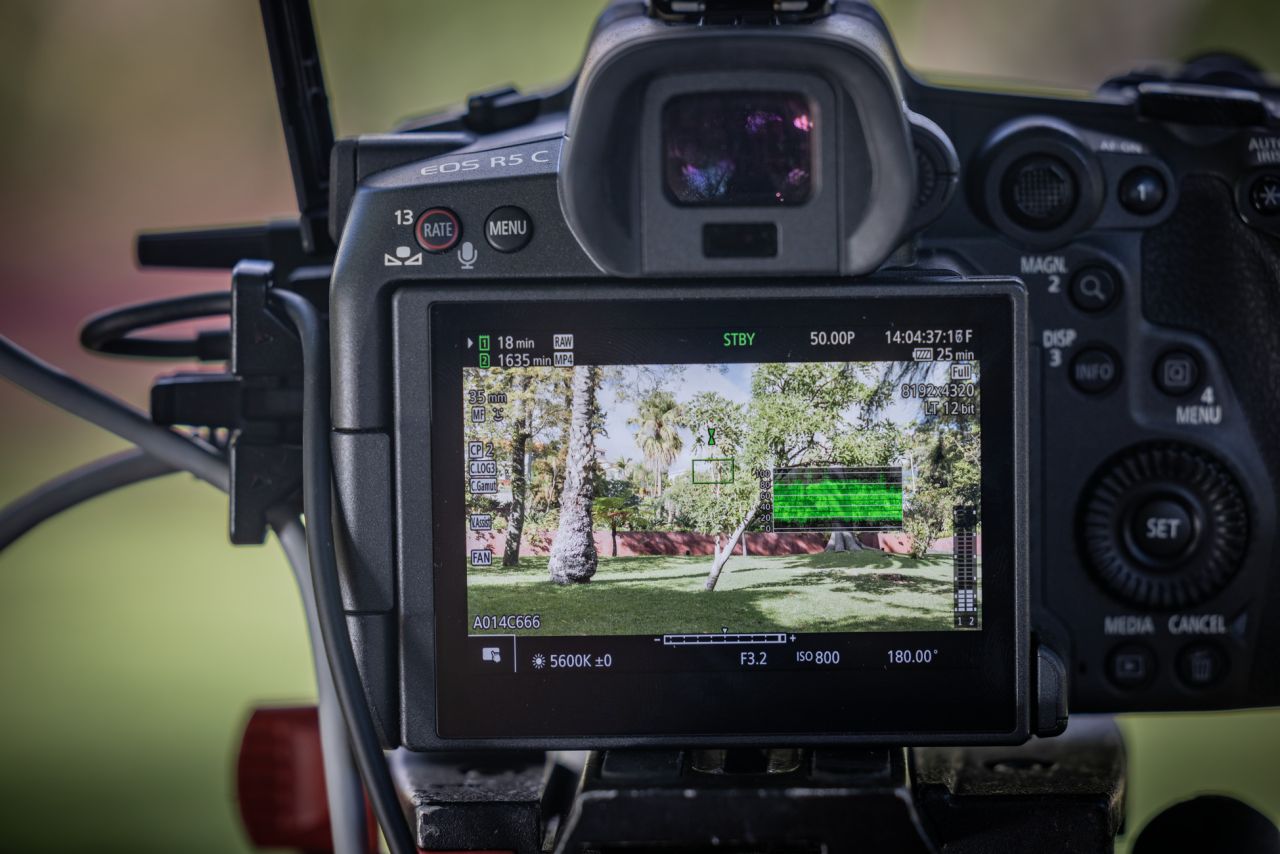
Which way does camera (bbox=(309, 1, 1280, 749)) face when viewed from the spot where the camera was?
facing away from the viewer
